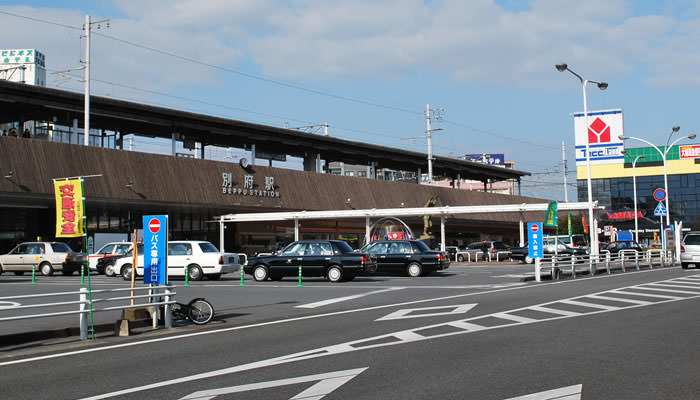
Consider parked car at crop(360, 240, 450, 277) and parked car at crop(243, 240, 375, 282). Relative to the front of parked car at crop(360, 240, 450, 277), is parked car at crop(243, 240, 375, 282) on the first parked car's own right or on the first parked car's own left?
on the first parked car's own left

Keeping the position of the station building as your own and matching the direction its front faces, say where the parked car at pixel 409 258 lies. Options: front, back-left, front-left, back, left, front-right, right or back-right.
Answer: front

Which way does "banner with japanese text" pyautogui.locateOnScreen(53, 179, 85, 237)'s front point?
toward the camera

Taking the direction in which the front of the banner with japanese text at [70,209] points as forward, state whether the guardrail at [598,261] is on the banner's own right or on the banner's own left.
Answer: on the banner's own left

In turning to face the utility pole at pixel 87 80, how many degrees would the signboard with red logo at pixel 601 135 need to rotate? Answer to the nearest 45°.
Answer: approximately 90° to its right

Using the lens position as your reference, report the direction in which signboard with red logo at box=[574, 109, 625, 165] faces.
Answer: facing the viewer

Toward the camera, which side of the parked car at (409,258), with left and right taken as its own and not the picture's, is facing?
left

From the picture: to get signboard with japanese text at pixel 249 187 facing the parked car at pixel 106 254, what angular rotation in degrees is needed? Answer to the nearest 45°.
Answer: approximately 90° to its right

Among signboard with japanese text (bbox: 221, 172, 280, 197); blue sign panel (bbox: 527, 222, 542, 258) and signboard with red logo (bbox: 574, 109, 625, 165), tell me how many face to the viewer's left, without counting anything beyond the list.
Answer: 0

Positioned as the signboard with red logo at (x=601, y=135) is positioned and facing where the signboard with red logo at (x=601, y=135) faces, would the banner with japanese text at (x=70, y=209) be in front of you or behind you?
in front

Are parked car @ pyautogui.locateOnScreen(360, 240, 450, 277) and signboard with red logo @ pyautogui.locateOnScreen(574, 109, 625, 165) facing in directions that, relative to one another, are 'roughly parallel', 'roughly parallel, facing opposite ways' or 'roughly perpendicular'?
roughly perpendicular

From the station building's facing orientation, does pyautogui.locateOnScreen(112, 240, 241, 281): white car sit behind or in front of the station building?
in front

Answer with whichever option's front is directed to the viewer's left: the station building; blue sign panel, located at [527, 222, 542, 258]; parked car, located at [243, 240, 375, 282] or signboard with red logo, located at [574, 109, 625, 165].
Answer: the parked car

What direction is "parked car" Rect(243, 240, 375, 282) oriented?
to the viewer's left

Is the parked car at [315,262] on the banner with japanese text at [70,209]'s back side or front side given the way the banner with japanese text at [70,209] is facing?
on the back side

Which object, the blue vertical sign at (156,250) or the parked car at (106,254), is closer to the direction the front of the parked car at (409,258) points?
the parked car
